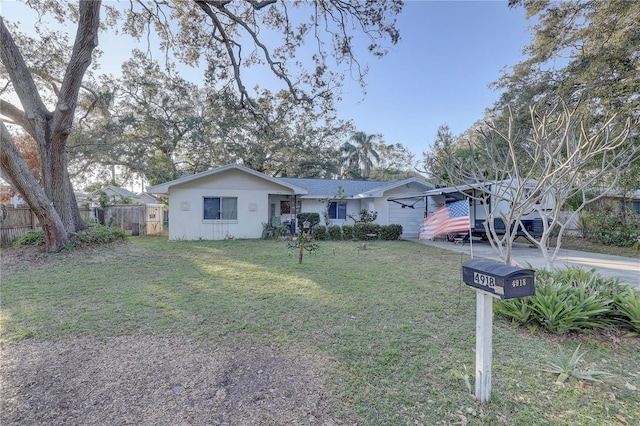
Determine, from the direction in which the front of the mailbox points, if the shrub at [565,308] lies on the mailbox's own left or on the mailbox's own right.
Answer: on the mailbox's own left

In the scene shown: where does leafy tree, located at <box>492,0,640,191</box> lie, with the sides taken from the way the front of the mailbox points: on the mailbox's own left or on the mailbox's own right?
on the mailbox's own left

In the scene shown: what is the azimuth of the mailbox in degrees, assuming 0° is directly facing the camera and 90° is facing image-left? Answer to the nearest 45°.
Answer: approximately 315°

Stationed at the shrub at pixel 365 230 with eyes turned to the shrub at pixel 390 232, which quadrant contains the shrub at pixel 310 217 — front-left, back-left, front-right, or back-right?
back-left

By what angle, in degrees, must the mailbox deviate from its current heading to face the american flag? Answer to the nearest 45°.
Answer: approximately 135° to its left

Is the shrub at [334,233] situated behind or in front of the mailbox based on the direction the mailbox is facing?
behind
